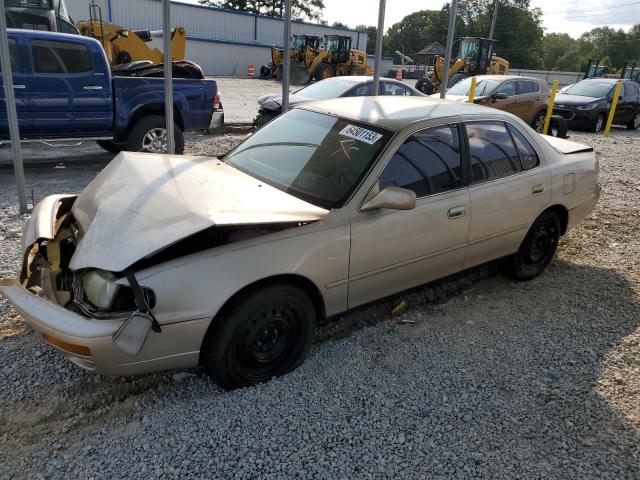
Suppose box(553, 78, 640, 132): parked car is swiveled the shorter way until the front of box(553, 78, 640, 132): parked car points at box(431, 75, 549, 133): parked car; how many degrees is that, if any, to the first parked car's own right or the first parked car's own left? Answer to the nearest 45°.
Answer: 0° — it already faces it

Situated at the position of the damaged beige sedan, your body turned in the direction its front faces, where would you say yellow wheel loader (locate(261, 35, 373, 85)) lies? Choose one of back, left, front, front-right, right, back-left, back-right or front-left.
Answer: back-right

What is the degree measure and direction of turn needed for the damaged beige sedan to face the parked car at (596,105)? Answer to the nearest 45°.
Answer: approximately 180°

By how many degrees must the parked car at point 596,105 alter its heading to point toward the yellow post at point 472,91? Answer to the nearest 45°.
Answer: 0° — it already faces it

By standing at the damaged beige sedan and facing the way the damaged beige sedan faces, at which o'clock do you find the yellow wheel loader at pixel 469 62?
The yellow wheel loader is roughly at 5 o'clock from the damaged beige sedan.

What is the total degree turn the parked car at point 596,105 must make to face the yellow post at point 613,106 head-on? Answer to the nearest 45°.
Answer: approximately 90° to its left

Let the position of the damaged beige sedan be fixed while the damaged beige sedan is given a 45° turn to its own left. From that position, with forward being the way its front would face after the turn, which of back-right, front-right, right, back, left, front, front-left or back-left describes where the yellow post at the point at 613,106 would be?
back-left

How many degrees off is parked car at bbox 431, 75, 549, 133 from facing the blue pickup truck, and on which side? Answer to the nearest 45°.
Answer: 0° — it already faces it

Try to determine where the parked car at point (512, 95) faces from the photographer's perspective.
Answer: facing the viewer and to the left of the viewer

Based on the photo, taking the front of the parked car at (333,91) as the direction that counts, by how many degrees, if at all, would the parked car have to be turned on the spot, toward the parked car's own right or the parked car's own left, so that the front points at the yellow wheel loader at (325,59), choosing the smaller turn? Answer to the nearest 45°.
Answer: approximately 135° to the parked car's own right

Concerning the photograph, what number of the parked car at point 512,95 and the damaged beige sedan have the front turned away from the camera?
0

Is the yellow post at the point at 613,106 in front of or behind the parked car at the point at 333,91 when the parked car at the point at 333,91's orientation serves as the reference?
behind
